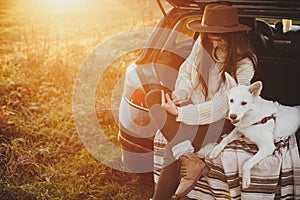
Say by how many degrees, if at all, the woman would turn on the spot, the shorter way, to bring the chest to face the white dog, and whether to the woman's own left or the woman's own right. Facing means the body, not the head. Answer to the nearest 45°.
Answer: approximately 135° to the woman's own left

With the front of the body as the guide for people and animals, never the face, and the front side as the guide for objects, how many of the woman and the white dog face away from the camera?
0
